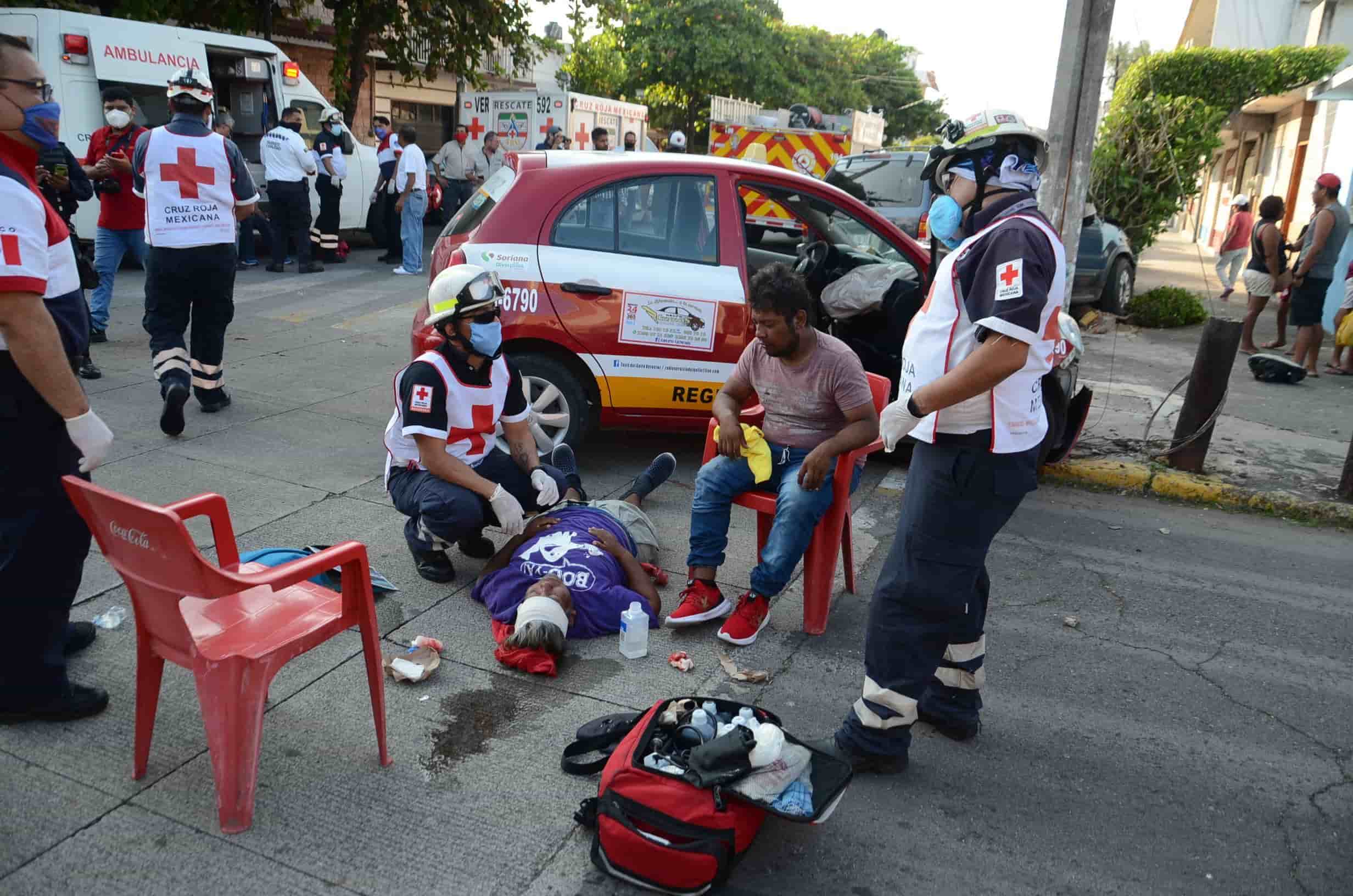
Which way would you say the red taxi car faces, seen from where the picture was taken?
facing to the right of the viewer

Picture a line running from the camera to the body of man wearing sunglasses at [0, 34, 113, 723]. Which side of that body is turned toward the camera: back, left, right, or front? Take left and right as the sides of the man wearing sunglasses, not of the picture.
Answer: right

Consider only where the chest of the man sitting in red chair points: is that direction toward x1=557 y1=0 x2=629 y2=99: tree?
no

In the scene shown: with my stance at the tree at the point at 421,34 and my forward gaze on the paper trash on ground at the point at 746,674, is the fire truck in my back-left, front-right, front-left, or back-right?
front-left

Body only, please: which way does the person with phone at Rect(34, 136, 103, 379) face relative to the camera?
toward the camera

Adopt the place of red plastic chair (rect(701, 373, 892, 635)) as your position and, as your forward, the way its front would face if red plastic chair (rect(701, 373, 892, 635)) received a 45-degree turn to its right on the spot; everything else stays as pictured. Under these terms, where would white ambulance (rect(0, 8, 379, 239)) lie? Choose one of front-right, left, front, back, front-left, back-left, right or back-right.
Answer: front-right

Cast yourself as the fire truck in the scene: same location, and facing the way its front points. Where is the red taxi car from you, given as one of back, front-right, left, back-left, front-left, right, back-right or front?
back

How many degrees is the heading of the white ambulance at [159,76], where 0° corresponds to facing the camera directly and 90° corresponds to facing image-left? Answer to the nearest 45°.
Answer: approximately 225°

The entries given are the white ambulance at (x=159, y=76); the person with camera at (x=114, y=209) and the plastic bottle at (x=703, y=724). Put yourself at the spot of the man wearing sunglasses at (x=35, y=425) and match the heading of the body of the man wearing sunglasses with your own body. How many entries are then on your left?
2

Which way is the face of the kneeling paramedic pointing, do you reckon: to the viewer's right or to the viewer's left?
to the viewer's right

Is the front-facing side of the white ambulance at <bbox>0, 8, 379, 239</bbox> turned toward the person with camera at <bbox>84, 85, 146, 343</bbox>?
no

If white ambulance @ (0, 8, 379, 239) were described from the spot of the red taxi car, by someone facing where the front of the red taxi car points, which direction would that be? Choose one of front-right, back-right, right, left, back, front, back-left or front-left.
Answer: back-left

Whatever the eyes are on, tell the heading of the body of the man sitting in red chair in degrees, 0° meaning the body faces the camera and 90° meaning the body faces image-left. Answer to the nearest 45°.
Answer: approximately 45°

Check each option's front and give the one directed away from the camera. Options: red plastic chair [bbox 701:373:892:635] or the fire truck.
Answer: the fire truck
